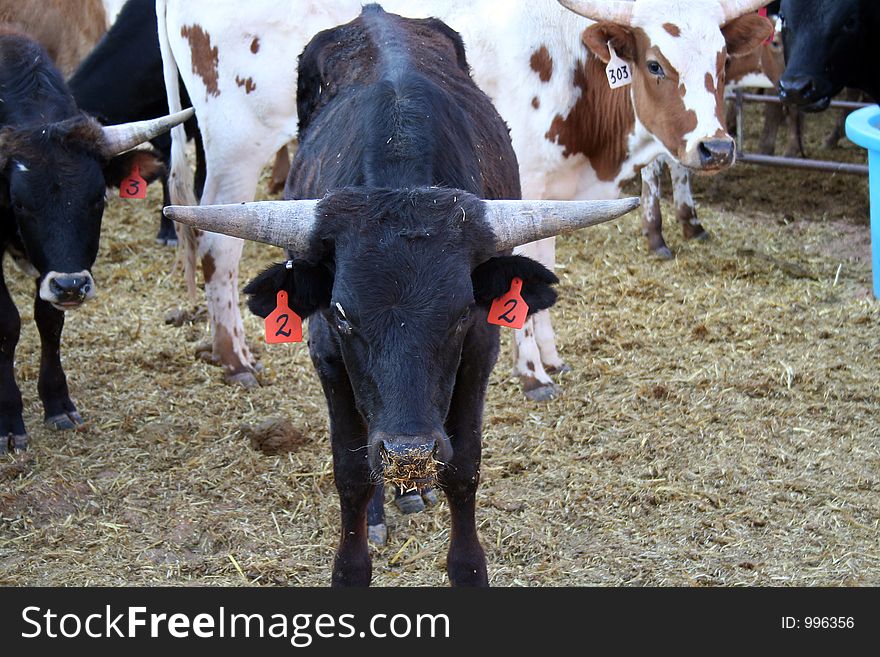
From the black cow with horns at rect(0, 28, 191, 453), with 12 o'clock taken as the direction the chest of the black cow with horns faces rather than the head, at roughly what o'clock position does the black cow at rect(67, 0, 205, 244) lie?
The black cow is roughly at 8 o'clock from the black cow with horns.

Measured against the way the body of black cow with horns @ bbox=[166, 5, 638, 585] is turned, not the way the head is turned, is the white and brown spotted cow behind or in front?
behind

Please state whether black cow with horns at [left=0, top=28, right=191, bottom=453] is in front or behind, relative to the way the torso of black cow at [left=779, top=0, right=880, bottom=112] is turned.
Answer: in front

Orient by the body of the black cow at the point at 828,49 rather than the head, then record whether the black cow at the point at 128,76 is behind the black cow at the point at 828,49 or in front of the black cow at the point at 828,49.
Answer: in front

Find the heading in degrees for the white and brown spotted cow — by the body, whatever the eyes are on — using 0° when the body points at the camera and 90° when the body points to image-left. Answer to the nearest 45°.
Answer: approximately 270°

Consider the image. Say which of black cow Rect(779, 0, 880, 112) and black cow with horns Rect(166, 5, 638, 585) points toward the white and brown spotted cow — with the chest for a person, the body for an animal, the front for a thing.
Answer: the black cow

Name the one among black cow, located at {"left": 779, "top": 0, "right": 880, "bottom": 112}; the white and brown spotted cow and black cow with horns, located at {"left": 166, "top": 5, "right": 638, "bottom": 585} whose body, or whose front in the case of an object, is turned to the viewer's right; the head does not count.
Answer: the white and brown spotted cow

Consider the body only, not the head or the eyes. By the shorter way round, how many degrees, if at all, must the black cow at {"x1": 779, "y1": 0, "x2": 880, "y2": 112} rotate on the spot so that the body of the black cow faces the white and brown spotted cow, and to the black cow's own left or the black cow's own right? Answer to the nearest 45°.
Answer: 0° — it already faces it

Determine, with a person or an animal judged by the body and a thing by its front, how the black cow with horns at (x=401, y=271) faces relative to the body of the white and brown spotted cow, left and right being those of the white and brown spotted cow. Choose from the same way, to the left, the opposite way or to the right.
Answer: to the right

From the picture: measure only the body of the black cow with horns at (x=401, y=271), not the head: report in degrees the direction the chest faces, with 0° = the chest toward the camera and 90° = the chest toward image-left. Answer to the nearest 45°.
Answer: approximately 0°

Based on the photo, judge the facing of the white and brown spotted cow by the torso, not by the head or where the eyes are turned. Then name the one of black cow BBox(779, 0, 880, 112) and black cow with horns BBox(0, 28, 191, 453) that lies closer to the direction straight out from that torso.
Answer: the black cow
